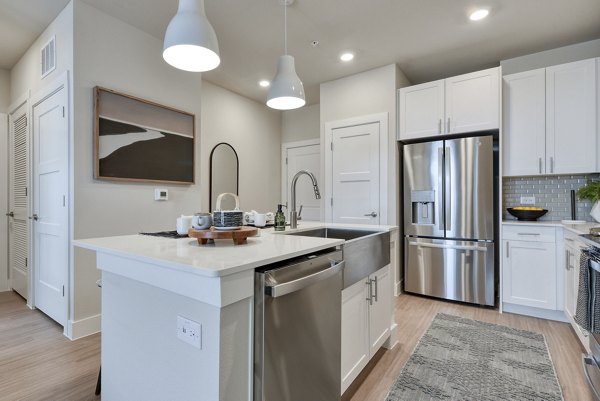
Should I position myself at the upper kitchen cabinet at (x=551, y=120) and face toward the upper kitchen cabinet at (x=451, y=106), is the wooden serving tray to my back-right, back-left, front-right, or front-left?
front-left

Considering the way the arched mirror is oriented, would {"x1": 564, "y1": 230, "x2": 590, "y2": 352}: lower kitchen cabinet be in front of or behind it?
in front

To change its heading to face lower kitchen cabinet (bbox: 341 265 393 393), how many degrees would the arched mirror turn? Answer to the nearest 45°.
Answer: approximately 45° to its right

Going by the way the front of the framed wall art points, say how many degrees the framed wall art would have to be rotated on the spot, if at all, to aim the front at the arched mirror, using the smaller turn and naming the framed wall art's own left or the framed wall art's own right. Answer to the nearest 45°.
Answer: approximately 90° to the framed wall art's own left

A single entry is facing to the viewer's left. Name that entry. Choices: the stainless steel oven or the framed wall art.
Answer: the stainless steel oven

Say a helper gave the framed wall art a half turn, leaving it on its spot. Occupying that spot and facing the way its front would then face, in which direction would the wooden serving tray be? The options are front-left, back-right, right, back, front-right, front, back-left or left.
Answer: back-left

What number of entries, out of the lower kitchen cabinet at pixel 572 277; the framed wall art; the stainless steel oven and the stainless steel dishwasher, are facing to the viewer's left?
2

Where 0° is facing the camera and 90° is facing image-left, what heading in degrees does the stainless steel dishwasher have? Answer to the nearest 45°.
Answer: approximately 315°

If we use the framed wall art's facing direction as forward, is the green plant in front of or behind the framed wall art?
in front

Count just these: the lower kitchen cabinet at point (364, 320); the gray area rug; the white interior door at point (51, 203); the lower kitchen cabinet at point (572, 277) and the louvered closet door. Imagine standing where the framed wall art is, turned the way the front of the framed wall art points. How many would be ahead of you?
3

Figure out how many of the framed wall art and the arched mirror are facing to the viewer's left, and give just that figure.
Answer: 0
